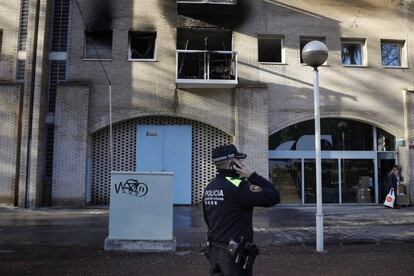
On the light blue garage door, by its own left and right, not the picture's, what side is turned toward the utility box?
front

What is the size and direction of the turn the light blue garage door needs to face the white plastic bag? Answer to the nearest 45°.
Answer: approximately 90° to its left

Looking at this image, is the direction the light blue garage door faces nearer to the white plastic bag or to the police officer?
the police officer

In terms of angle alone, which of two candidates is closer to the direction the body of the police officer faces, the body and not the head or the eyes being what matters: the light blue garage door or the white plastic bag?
the white plastic bag

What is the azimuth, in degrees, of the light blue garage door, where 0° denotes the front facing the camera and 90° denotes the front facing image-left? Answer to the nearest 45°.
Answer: approximately 0°

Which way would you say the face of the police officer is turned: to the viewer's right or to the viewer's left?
to the viewer's right

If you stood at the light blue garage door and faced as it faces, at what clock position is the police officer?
The police officer is roughly at 12 o'clock from the light blue garage door.
